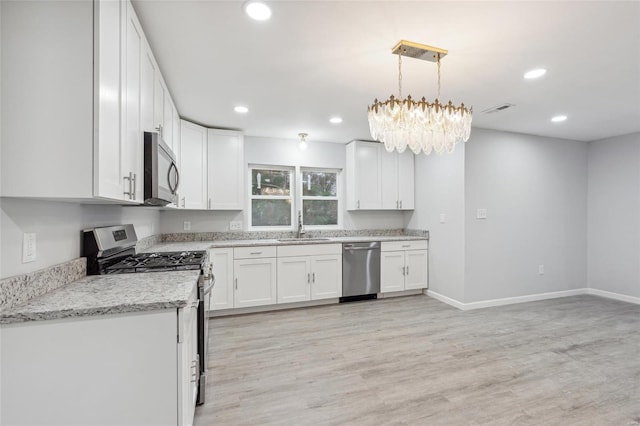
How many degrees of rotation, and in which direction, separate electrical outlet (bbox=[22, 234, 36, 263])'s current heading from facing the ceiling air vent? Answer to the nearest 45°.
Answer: approximately 45° to its left

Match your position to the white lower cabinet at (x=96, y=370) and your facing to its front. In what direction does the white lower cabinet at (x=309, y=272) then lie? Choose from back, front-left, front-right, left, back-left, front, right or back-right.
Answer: front-left

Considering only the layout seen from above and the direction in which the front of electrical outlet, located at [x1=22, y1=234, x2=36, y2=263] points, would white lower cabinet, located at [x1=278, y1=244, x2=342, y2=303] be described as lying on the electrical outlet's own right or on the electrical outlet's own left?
on the electrical outlet's own left

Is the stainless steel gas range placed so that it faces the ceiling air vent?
yes

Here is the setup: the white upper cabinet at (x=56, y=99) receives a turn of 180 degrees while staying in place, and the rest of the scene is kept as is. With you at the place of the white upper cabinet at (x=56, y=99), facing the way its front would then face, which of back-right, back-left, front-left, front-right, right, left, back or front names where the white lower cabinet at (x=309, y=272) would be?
back-right

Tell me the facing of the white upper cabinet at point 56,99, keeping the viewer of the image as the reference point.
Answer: facing to the right of the viewer

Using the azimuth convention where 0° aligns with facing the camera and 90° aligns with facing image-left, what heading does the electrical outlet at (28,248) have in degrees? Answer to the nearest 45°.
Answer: approximately 315°

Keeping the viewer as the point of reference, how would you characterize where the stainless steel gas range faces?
facing to the right of the viewer

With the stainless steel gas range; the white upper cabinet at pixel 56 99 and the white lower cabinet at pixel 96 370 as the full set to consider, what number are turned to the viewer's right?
3

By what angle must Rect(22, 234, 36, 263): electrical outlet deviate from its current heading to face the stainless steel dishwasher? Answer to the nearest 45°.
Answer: approximately 45° to its left

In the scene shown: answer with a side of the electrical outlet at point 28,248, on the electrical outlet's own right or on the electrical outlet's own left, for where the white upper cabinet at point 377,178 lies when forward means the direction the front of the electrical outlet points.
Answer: on the electrical outlet's own left

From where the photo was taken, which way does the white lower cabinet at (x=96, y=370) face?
to the viewer's right

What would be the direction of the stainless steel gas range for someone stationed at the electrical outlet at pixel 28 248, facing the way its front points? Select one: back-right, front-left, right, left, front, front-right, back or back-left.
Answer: left
